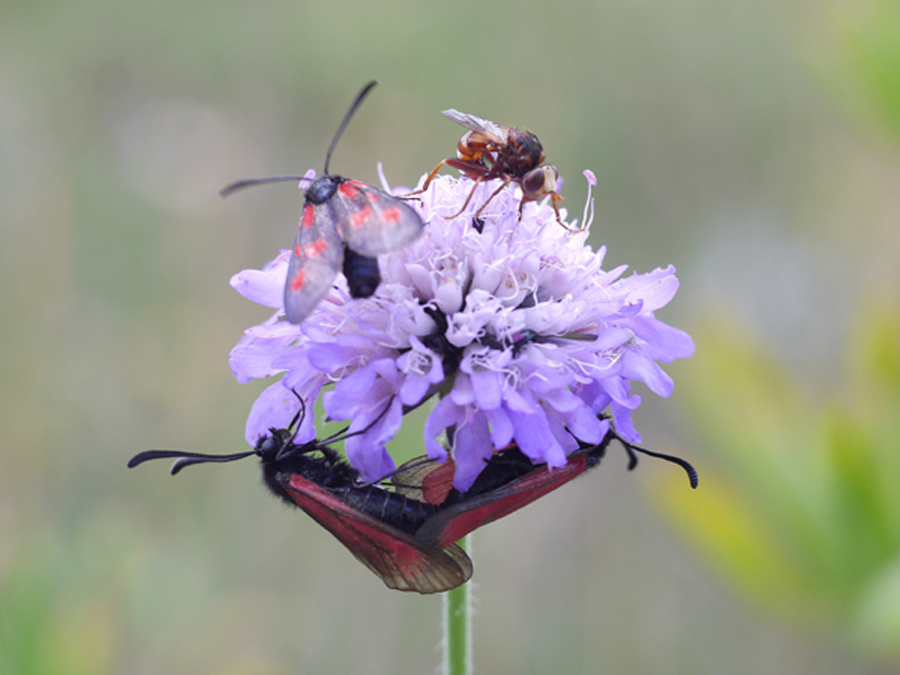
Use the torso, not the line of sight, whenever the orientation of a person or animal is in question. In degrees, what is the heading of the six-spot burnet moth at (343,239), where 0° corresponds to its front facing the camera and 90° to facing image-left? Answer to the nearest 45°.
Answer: approximately 135°
